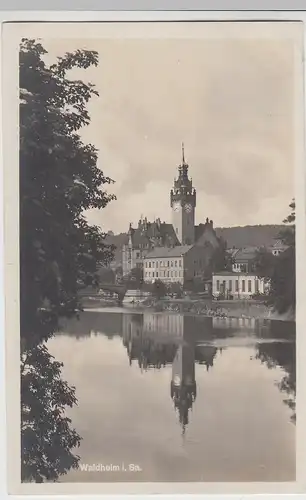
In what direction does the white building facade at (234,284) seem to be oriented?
toward the camera
